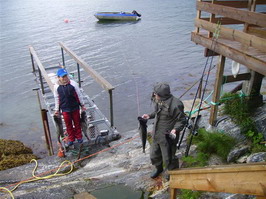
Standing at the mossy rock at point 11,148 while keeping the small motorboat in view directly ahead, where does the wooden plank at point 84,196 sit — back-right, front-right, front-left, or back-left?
back-right

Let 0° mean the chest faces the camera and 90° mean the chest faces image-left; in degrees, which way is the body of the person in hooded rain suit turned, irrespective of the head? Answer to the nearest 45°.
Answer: approximately 45°

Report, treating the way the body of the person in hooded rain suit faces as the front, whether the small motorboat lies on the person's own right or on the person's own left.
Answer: on the person's own right

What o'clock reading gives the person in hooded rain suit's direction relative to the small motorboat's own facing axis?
The person in hooded rain suit is roughly at 9 o'clock from the small motorboat.

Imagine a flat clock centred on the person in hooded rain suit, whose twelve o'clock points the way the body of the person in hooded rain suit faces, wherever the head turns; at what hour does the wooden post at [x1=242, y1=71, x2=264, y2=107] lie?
The wooden post is roughly at 6 o'clock from the person in hooded rain suit.

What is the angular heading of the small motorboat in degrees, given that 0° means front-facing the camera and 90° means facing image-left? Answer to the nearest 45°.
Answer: approximately 90°

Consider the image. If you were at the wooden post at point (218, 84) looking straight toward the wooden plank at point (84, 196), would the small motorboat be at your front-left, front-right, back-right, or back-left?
back-right
